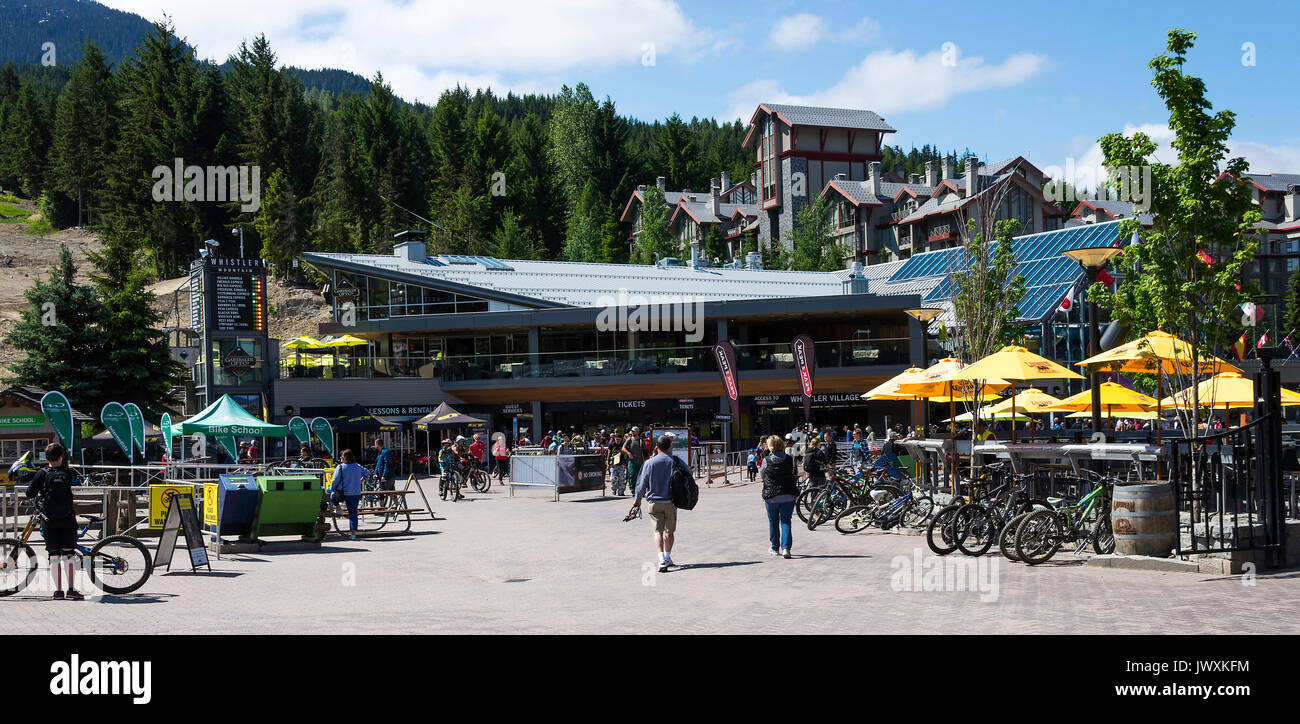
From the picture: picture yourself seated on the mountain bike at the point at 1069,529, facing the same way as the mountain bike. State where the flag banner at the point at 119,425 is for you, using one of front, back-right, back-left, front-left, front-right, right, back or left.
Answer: back-left

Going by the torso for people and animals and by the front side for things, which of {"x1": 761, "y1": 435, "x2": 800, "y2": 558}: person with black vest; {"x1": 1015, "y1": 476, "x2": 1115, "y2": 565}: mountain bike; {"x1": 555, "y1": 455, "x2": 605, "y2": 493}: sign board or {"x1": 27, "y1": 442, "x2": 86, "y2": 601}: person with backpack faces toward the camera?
the sign board

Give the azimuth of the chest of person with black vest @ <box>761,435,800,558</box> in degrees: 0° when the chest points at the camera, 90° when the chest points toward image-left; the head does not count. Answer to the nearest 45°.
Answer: approximately 180°

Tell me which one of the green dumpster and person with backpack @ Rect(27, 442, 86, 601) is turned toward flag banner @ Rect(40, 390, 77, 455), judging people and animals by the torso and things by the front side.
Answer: the person with backpack

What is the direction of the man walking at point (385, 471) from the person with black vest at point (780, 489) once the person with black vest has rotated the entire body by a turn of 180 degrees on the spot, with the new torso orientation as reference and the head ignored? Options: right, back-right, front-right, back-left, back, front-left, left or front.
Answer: back-right

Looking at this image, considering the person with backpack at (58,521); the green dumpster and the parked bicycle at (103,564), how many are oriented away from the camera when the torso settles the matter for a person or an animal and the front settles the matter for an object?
1

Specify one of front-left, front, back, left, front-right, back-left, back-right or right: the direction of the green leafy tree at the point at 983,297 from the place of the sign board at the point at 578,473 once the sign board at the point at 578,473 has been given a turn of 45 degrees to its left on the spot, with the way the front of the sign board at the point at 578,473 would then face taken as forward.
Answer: front-left

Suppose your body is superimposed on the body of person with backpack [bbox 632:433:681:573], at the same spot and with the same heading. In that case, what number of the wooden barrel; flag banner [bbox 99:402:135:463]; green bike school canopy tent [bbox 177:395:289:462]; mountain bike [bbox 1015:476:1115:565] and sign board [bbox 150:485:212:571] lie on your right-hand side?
2

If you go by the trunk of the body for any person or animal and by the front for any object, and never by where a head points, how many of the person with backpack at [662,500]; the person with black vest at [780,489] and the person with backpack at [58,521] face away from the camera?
3

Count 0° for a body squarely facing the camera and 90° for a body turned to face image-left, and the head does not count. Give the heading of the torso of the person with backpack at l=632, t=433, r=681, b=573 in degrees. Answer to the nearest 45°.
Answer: approximately 180°
